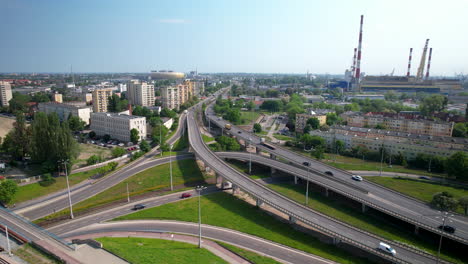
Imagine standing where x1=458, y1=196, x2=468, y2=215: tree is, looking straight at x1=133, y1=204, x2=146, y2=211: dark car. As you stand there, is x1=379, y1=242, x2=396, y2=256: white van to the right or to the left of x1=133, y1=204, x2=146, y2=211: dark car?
left

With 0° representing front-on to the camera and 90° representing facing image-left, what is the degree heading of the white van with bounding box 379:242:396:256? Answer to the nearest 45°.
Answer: approximately 315°

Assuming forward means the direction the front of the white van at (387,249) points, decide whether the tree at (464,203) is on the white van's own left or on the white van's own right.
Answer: on the white van's own left

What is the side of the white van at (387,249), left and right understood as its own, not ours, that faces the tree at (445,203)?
left

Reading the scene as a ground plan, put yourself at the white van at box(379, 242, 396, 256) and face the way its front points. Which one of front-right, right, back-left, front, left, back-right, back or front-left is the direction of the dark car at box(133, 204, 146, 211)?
back-right
